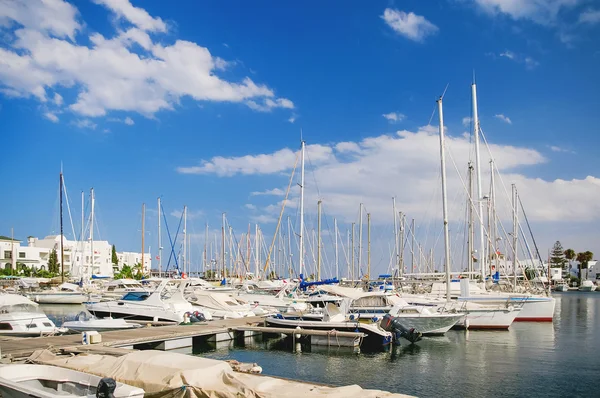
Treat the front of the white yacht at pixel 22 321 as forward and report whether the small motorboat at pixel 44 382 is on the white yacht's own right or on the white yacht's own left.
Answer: on the white yacht's own right

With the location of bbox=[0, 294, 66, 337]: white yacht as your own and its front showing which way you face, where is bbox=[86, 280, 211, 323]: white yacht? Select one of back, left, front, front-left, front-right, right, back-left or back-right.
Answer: front-left

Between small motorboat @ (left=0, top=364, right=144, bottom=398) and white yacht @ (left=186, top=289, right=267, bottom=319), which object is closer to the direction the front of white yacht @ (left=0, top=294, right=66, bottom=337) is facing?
the white yacht

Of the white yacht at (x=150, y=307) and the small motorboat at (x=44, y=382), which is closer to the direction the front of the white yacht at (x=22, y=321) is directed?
the white yacht

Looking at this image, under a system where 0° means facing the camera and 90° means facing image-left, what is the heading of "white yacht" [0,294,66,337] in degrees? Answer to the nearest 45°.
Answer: approximately 270°

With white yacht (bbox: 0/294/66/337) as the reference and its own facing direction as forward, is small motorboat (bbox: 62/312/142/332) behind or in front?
in front
